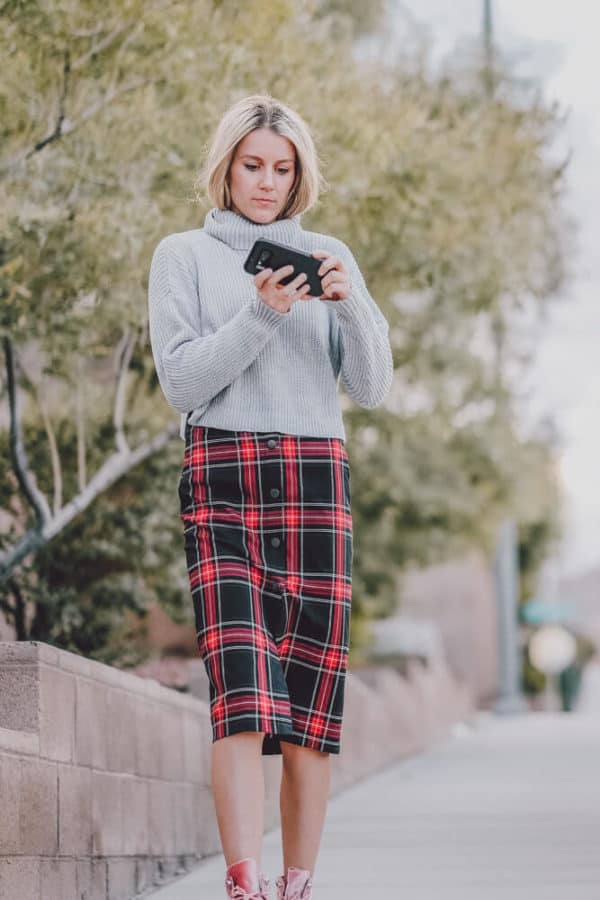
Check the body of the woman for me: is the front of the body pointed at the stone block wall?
no

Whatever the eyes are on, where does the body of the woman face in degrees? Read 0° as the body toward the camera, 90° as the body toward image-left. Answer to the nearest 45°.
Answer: approximately 0°

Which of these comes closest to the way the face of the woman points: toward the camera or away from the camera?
toward the camera

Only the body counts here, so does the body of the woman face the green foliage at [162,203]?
no

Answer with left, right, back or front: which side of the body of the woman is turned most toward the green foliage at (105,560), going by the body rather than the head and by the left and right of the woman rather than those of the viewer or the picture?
back
